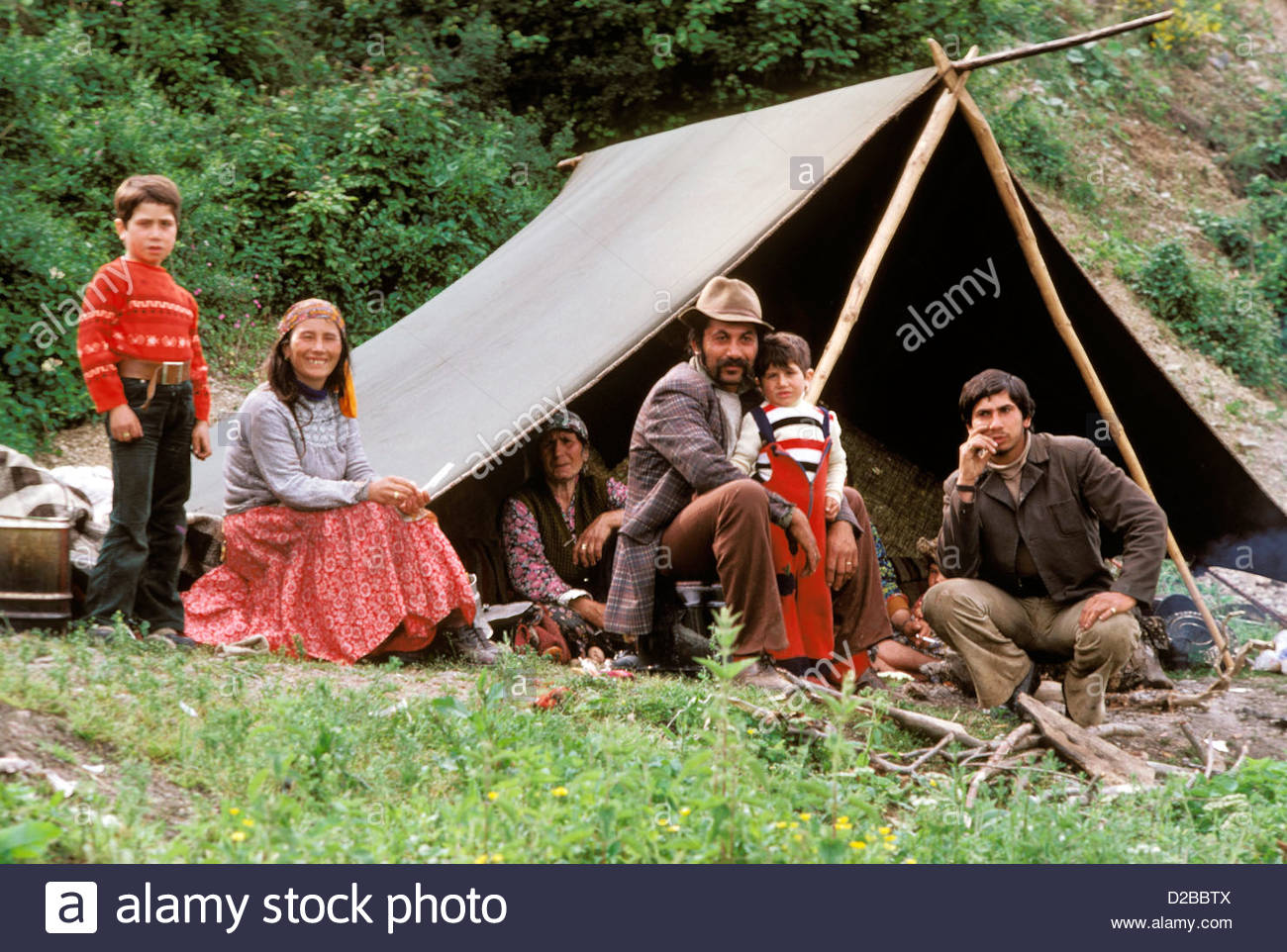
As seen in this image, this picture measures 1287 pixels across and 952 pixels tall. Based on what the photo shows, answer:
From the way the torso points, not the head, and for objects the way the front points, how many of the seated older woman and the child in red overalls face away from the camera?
0

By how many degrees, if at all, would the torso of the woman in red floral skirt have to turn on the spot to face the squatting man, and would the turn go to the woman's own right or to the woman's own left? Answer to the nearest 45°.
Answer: approximately 45° to the woman's own left

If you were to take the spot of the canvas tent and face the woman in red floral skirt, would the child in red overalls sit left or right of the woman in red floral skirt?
left

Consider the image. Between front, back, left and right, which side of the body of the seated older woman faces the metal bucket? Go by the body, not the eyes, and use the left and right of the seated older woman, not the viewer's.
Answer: right

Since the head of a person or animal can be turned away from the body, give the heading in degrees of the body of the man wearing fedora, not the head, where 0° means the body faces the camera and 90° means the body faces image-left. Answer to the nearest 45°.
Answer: approximately 315°

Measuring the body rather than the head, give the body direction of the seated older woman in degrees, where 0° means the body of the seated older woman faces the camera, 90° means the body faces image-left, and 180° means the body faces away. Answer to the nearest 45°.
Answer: approximately 315°

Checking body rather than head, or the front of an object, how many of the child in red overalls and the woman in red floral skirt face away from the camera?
0

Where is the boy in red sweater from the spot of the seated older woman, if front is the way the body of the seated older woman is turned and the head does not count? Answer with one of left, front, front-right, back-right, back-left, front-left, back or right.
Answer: right

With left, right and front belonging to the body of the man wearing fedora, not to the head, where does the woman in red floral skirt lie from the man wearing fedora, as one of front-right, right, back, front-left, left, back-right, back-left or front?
back-right

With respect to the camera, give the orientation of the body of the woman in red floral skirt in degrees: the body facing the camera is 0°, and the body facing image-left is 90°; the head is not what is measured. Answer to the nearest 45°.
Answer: approximately 315°
